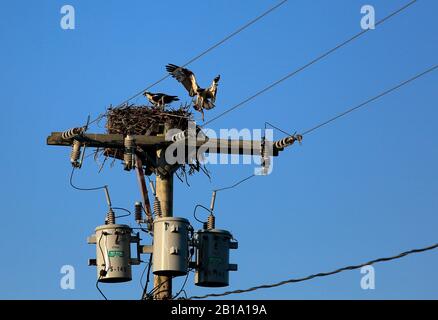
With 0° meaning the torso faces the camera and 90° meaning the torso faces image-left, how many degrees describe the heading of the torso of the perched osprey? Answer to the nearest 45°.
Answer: approximately 90°

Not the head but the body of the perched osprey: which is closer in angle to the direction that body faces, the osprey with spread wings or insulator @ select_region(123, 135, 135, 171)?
the insulator

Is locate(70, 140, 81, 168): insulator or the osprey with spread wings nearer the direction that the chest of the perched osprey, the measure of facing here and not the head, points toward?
the insulator
